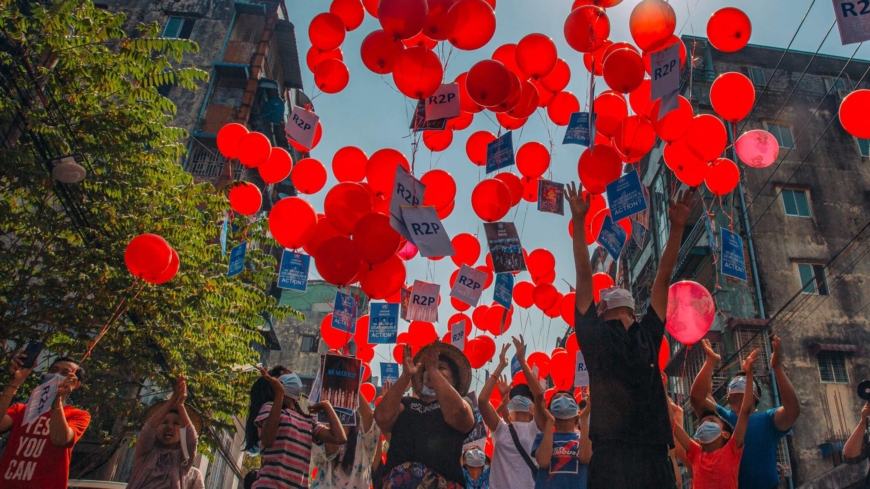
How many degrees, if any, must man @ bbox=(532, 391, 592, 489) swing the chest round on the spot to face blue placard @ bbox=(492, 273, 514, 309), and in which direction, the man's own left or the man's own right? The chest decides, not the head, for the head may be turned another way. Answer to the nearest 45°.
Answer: approximately 180°

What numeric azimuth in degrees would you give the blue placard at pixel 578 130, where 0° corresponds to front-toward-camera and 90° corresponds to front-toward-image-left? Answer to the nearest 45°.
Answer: approximately 0°

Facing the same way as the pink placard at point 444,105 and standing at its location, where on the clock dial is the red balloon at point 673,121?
The red balloon is roughly at 9 o'clock from the pink placard.
